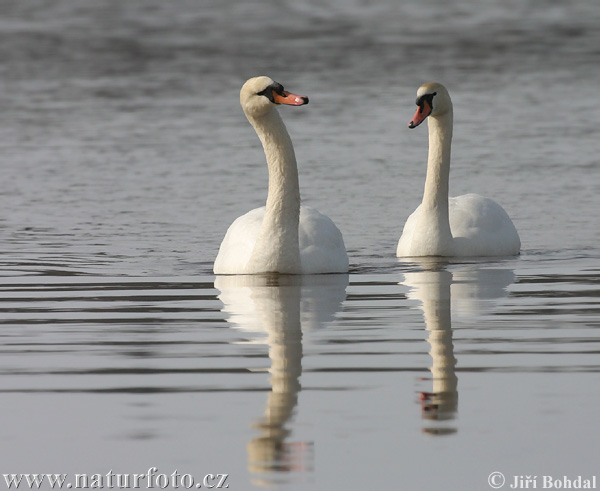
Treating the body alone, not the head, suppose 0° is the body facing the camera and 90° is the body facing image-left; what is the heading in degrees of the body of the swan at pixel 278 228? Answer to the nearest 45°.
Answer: approximately 0°

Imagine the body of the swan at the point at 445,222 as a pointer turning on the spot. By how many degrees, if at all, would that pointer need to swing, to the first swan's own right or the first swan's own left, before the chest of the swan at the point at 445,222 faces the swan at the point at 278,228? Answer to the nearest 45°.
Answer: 0° — it already faces it

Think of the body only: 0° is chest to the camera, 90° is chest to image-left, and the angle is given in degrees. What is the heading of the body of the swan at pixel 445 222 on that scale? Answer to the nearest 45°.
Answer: approximately 45°

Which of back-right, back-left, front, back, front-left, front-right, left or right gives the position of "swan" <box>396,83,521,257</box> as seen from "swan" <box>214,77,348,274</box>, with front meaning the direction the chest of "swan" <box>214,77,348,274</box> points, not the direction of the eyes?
back-left
